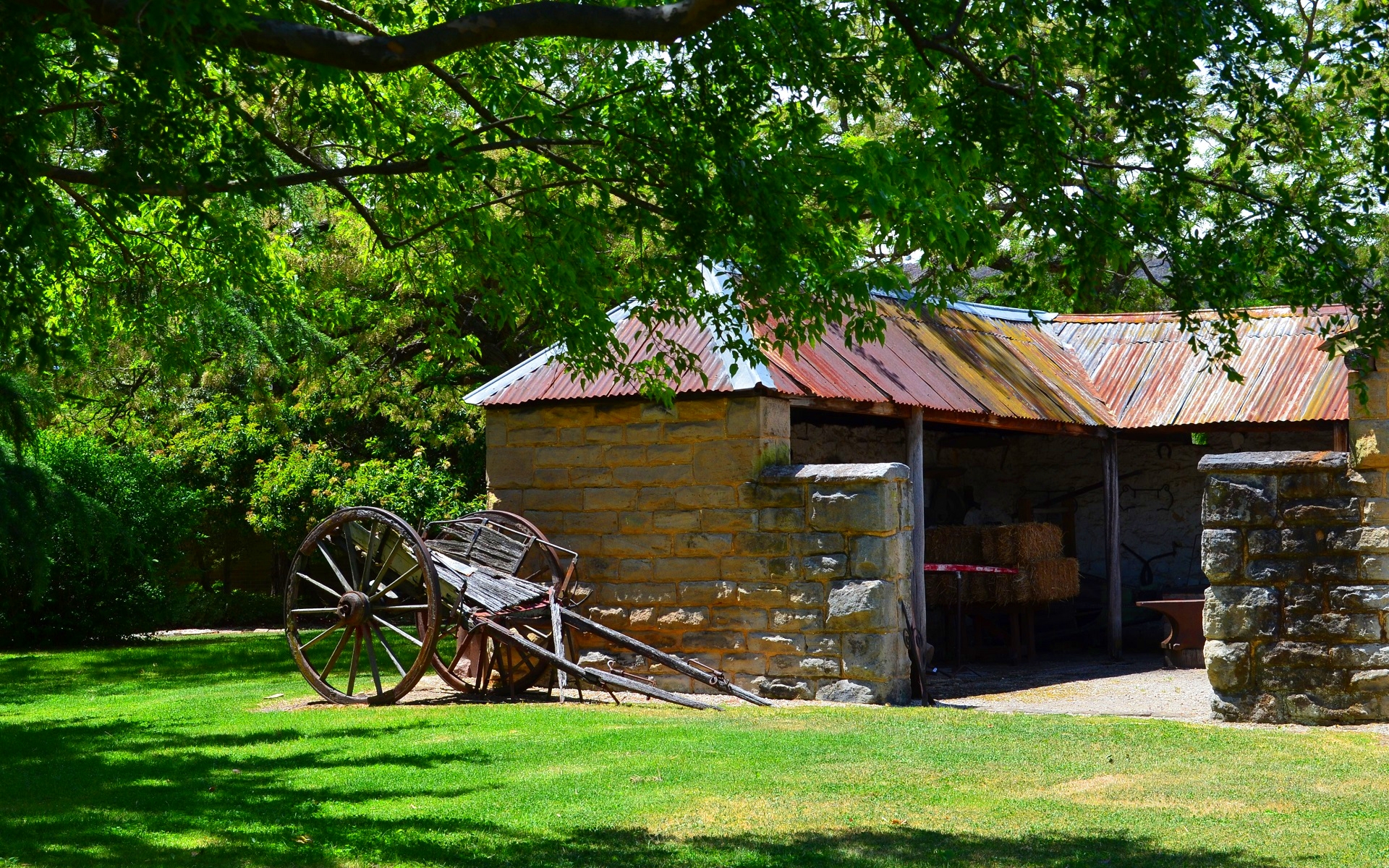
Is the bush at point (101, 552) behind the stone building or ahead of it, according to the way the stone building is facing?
behind

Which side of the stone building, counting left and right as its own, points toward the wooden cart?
right

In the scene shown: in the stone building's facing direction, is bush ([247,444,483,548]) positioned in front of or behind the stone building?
behind

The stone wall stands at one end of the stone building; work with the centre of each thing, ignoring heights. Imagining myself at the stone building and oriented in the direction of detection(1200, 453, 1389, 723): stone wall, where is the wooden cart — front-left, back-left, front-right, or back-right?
back-right

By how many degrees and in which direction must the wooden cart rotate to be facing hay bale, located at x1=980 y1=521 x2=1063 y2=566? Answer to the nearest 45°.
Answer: approximately 90° to its left

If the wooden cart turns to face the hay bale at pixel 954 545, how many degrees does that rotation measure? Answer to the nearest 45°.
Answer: approximately 90° to its left

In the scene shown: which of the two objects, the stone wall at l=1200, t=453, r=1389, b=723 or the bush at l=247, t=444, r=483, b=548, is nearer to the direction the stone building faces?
the stone wall

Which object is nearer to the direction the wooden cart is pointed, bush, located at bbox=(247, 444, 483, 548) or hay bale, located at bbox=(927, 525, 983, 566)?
the hay bale

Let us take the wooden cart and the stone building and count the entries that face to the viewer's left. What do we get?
0

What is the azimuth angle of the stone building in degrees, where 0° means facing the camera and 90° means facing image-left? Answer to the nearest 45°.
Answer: approximately 315°

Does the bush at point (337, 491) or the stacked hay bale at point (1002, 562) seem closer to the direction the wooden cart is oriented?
the stacked hay bale
